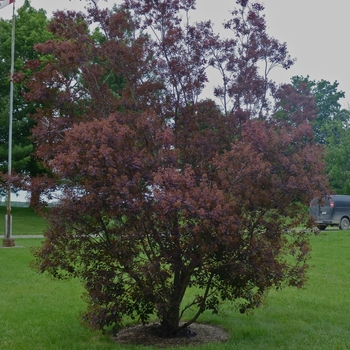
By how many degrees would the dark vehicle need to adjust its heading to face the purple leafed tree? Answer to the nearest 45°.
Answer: approximately 135° to its right

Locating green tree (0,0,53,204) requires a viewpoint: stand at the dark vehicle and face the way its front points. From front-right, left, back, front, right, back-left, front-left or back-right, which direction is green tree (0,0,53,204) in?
back-left

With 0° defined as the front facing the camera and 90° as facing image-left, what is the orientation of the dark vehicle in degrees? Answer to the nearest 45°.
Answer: approximately 225°
